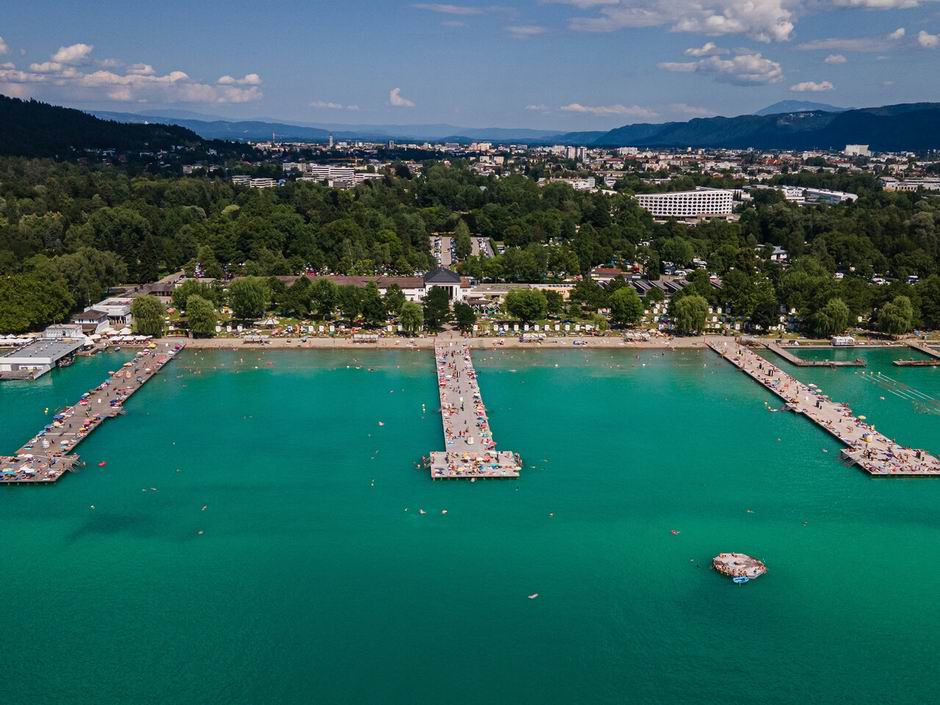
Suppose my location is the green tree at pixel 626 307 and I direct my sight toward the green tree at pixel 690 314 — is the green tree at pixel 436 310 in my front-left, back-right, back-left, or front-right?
back-right

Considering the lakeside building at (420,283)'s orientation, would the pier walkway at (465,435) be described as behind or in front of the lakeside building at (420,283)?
in front

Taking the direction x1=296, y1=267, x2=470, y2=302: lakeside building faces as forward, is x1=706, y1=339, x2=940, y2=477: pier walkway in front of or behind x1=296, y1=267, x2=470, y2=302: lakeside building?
in front

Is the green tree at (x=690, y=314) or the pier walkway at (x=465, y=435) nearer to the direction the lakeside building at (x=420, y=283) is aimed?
the pier walkway

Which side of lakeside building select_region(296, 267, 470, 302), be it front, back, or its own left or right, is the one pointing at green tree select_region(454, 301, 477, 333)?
front

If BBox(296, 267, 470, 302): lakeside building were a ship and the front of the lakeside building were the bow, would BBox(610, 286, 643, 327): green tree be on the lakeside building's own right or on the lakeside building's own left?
on the lakeside building's own left

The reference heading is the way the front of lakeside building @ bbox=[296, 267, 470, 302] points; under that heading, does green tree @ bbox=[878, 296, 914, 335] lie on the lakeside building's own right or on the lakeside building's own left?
on the lakeside building's own left

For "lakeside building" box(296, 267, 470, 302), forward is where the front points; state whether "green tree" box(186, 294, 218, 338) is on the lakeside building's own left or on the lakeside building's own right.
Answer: on the lakeside building's own right

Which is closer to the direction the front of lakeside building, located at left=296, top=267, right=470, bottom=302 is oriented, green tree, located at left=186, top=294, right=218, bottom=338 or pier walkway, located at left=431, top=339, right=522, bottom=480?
the pier walkway

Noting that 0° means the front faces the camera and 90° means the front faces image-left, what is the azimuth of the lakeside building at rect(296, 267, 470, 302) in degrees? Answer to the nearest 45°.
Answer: approximately 0°

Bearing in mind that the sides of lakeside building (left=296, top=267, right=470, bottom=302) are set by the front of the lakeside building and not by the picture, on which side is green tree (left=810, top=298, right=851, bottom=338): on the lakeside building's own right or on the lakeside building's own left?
on the lakeside building's own left

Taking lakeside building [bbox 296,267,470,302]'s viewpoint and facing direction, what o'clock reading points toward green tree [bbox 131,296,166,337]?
The green tree is roughly at 2 o'clock from the lakeside building.
